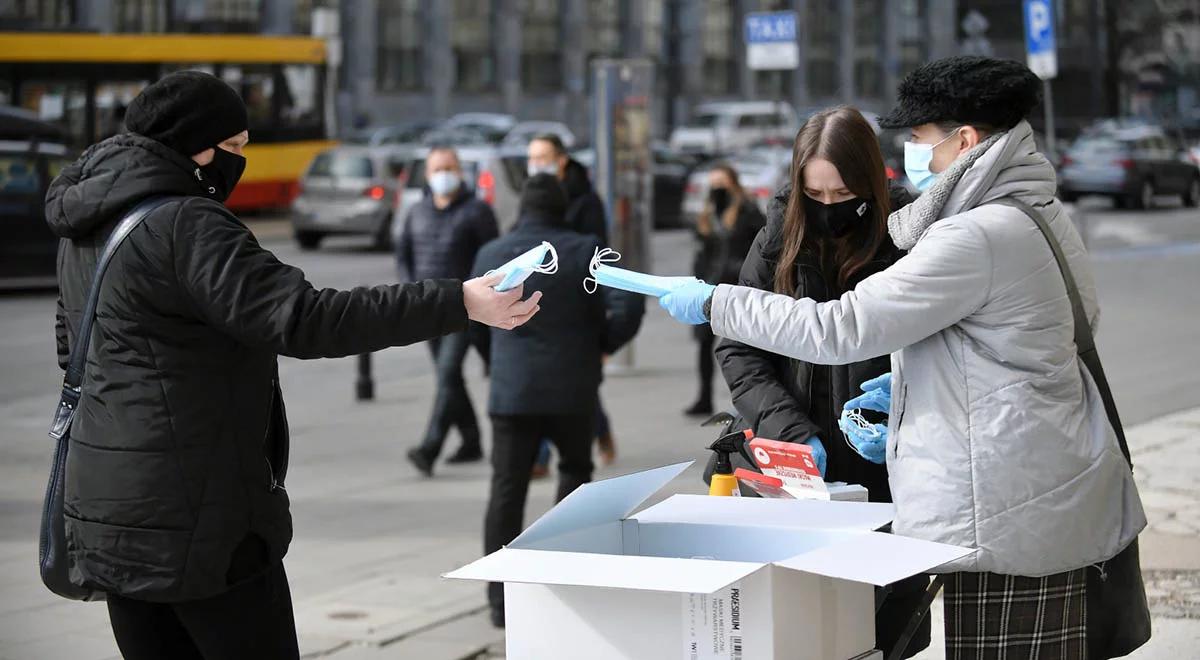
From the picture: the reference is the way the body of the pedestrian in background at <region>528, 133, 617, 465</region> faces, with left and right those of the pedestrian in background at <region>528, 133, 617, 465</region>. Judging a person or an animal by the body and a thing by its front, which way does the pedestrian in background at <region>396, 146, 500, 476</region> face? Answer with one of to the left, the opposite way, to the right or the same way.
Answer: the same way

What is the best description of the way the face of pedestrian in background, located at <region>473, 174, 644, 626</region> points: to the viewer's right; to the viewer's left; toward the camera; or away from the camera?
away from the camera

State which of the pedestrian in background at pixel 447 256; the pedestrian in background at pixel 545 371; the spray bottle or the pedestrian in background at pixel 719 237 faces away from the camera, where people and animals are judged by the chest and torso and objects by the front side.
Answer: the pedestrian in background at pixel 545 371

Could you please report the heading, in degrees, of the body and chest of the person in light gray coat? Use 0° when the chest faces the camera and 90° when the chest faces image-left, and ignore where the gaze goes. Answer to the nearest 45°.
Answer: approximately 90°

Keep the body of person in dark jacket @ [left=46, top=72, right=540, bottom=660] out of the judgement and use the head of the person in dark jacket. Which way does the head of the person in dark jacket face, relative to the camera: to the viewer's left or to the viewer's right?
to the viewer's right

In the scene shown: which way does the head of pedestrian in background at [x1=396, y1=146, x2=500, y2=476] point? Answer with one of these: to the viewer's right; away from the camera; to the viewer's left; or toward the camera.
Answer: toward the camera

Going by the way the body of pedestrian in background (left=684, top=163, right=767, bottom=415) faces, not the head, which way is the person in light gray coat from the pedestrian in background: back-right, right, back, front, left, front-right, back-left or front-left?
front-left

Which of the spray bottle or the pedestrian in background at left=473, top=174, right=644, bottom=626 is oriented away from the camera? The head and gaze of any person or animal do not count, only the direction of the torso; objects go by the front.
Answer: the pedestrian in background

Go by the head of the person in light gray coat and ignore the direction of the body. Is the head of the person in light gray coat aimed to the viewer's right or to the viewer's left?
to the viewer's left

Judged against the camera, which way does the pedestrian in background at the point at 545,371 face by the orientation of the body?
away from the camera

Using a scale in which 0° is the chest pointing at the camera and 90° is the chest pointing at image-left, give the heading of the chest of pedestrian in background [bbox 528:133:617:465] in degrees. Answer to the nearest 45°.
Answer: approximately 45°

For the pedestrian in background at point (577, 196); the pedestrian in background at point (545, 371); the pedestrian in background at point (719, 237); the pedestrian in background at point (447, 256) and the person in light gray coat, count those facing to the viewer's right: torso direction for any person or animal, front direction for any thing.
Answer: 0

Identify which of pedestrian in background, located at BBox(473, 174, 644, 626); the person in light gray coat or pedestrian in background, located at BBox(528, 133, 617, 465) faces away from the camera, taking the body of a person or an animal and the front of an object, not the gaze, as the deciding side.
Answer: pedestrian in background, located at BBox(473, 174, 644, 626)
